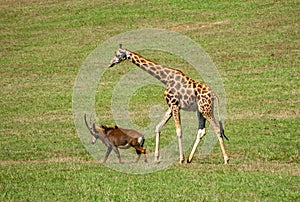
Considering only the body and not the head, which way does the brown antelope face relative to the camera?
to the viewer's left

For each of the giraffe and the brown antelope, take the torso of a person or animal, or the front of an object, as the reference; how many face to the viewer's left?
2

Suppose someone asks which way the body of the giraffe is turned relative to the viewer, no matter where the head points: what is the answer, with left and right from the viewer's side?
facing to the left of the viewer

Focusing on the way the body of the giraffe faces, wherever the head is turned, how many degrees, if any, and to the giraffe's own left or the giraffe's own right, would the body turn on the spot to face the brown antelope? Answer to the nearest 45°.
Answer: approximately 45° to the giraffe's own left

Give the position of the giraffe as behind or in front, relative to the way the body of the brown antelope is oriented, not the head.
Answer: behind
